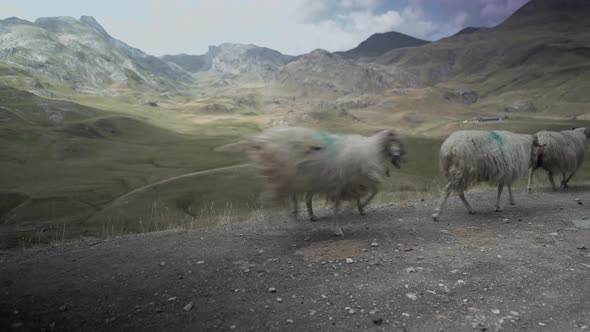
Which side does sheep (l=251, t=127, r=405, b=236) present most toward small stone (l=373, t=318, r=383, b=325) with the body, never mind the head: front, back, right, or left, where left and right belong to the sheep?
right

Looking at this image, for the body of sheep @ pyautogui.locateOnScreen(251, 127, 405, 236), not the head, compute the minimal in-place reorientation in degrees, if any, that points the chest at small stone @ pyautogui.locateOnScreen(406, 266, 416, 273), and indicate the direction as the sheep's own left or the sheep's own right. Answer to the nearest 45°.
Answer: approximately 45° to the sheep's own right

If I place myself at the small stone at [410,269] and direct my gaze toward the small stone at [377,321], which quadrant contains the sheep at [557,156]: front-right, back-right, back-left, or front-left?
back-left

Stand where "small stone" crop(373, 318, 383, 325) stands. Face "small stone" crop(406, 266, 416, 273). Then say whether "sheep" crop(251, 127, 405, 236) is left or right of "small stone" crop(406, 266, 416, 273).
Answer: left

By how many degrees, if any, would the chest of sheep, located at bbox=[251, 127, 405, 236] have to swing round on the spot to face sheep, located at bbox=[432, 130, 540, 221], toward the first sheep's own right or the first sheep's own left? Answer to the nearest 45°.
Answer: approximately 45° to the first sheep's own left

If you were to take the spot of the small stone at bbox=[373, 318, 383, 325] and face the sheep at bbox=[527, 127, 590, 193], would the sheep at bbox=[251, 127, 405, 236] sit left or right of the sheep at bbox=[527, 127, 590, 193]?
left

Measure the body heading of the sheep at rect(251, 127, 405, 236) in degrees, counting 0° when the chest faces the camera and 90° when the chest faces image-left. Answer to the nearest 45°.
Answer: approximately 270°

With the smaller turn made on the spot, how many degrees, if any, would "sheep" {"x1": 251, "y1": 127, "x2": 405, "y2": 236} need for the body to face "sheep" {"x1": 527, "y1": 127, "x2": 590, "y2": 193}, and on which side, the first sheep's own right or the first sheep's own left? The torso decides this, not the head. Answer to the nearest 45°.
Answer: approximately 45° to the first sheep's own left

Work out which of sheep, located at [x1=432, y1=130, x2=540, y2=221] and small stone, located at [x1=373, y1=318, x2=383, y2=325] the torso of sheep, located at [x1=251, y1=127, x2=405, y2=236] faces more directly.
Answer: the sheep
